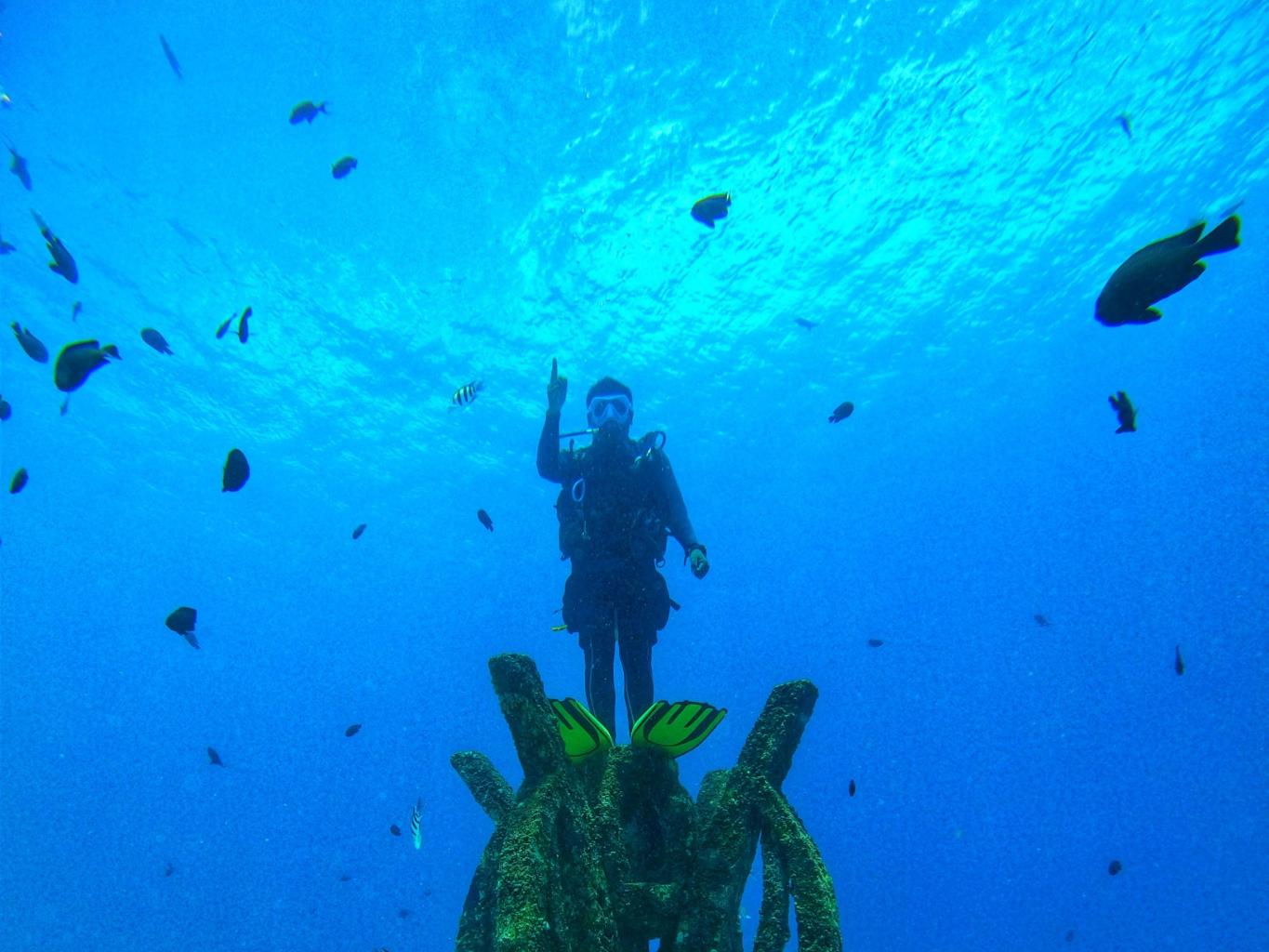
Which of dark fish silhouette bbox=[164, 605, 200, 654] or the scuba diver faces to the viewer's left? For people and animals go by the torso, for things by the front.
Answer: the dark fish silhouette

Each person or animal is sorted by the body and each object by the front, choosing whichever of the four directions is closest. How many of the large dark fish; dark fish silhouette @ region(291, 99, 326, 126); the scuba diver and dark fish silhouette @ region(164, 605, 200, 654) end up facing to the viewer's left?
3

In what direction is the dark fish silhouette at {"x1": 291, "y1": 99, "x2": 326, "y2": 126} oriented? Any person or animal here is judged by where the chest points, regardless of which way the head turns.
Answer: to the viewer's left

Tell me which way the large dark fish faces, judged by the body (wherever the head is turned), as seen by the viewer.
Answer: to the viewer's left

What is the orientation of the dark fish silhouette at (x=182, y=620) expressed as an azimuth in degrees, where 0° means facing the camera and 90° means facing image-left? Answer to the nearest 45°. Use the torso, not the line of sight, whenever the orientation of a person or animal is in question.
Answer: approximately 90°

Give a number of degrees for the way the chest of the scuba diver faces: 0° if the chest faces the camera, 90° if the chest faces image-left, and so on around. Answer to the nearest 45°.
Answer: approximately 0°

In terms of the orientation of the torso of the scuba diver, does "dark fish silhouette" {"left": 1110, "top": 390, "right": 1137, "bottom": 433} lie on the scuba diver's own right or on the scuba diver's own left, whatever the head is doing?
on the scuba diver's own left
